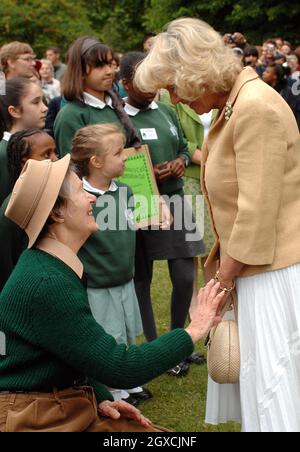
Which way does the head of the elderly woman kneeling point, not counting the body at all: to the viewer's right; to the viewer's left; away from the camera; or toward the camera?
to the viewer's right

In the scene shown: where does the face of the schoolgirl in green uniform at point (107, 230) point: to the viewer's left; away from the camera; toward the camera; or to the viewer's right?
to the viewer's right

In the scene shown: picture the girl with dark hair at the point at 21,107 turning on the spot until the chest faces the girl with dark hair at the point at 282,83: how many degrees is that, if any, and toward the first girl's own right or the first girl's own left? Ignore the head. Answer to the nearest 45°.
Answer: approximately 45° to the first girl's own left

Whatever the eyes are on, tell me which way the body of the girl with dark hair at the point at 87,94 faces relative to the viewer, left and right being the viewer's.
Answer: facing the viewer and to the right of the viewer

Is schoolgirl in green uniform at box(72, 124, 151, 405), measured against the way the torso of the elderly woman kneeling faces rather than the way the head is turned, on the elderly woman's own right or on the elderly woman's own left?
on the elderly woman's own left

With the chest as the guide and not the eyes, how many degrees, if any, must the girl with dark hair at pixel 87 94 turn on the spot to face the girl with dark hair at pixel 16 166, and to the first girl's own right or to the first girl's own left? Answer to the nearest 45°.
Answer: approximately 45° to the first girl's own right

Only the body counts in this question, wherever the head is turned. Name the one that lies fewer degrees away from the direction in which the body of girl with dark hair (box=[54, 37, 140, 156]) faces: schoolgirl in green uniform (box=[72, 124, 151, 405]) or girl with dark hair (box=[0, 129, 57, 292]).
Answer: the schoolgirl in green uniform

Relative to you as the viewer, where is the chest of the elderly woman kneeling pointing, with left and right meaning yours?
facing to the right of the viewer

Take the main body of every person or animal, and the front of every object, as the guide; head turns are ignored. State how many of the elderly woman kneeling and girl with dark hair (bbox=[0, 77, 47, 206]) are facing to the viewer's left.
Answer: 0
